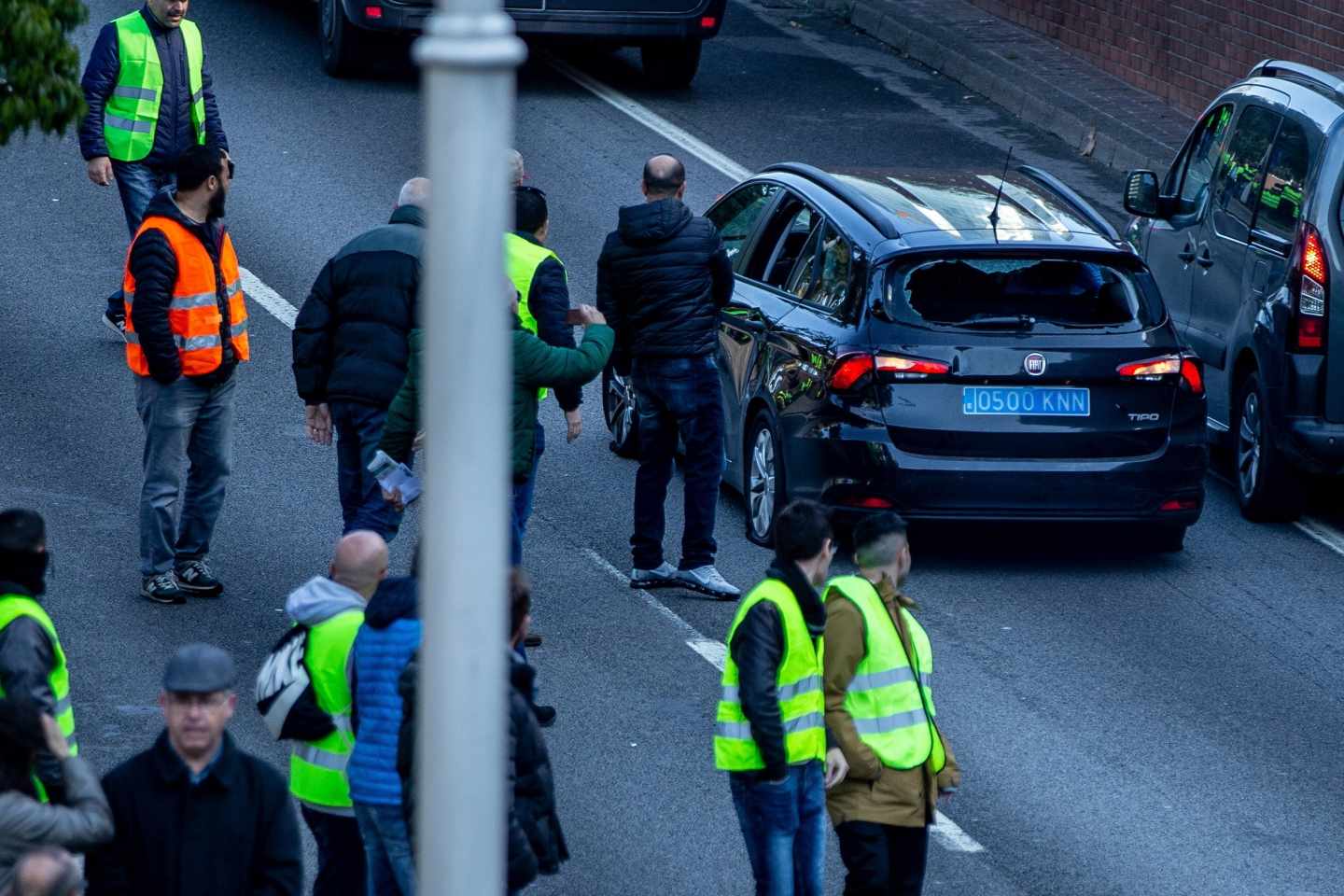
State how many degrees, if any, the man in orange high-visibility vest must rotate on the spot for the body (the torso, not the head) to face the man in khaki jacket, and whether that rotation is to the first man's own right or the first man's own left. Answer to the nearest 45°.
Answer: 0° — they already face them

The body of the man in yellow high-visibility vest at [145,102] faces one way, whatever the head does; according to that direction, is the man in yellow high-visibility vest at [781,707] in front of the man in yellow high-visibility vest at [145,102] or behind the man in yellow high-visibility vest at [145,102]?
in front

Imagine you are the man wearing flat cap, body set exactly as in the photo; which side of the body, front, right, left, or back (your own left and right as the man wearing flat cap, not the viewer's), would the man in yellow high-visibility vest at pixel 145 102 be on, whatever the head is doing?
back

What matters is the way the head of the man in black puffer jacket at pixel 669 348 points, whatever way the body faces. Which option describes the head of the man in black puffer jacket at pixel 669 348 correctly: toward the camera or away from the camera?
away from the camera

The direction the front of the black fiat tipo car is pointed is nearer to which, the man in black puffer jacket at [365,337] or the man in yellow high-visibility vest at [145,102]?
the man in yellow high-visibility vest

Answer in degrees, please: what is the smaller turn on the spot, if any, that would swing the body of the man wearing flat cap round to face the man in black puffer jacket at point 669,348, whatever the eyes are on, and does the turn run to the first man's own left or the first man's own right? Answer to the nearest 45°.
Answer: approximately 135° to the first man's own left

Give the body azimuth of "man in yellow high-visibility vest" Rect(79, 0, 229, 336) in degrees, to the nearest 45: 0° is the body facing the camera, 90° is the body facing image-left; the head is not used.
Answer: approximately 315°

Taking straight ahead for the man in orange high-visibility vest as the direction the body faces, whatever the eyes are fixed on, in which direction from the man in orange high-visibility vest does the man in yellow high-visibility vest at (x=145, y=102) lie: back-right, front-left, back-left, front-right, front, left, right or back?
back-left

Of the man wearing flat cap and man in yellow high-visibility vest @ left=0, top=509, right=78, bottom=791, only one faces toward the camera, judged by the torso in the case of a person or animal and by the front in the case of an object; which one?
the man wearing flat cap

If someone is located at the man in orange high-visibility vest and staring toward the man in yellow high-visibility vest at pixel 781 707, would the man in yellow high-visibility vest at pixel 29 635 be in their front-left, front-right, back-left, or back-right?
front-right

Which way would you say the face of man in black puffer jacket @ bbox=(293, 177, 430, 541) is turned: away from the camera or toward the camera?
away from the camera
